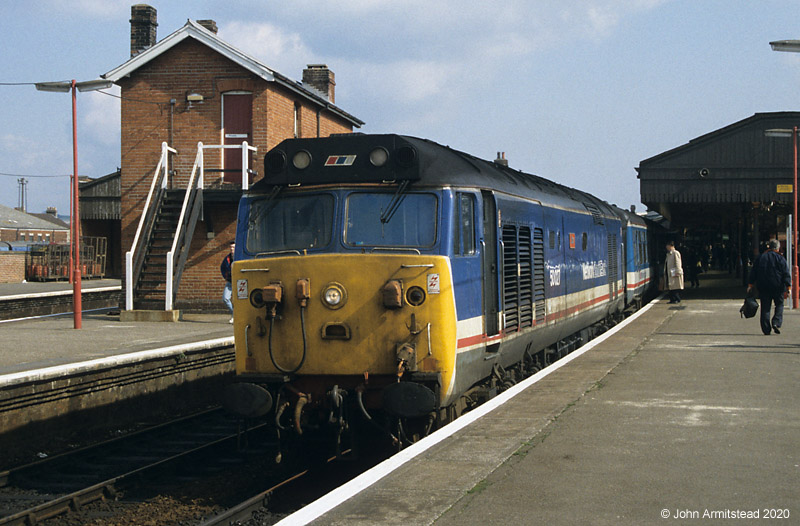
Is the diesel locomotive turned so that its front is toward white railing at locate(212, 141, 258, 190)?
no

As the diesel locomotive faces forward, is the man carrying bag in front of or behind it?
behind

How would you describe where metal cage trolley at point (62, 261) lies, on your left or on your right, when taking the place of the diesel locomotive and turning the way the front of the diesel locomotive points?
on your right

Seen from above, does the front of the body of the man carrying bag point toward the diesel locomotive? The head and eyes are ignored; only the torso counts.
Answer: no

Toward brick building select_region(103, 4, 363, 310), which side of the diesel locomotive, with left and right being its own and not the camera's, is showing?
right

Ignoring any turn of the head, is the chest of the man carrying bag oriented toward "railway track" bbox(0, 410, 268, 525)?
no

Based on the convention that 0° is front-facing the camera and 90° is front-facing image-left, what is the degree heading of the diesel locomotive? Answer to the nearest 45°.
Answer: approximately 45°
